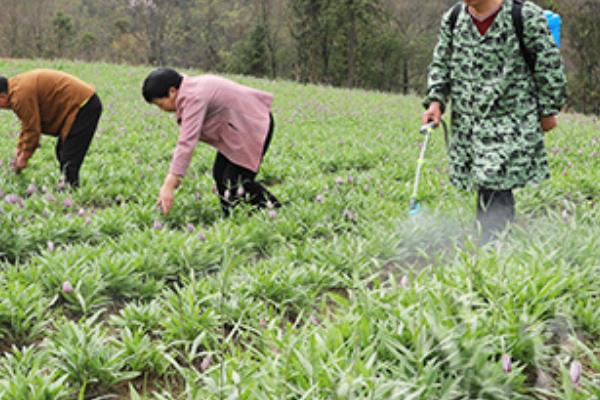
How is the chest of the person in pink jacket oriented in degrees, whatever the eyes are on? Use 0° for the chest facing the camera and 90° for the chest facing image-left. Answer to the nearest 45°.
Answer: approximately 90°

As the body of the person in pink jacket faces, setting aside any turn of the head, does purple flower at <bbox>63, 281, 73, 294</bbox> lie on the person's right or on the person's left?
on the person's left

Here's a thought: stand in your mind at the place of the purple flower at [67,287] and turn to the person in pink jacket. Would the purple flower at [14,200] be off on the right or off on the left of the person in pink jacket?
left

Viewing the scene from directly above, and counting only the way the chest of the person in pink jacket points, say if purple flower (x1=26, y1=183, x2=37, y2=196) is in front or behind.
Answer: in front

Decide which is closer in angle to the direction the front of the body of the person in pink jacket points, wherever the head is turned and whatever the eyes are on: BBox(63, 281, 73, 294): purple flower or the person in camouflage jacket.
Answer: the purple flower

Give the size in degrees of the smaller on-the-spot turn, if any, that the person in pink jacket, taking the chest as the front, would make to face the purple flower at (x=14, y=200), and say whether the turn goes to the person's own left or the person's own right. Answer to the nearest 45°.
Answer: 0° — they already face it

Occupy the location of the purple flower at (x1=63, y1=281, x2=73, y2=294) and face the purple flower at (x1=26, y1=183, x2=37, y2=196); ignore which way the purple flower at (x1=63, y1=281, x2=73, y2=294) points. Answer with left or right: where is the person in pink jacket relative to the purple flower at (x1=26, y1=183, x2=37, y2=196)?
right

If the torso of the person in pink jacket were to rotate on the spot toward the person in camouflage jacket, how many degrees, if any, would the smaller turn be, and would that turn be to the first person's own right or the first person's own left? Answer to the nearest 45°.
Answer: approximately 135° to the first person's own left

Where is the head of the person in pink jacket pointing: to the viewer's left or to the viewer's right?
to the viewer's left
